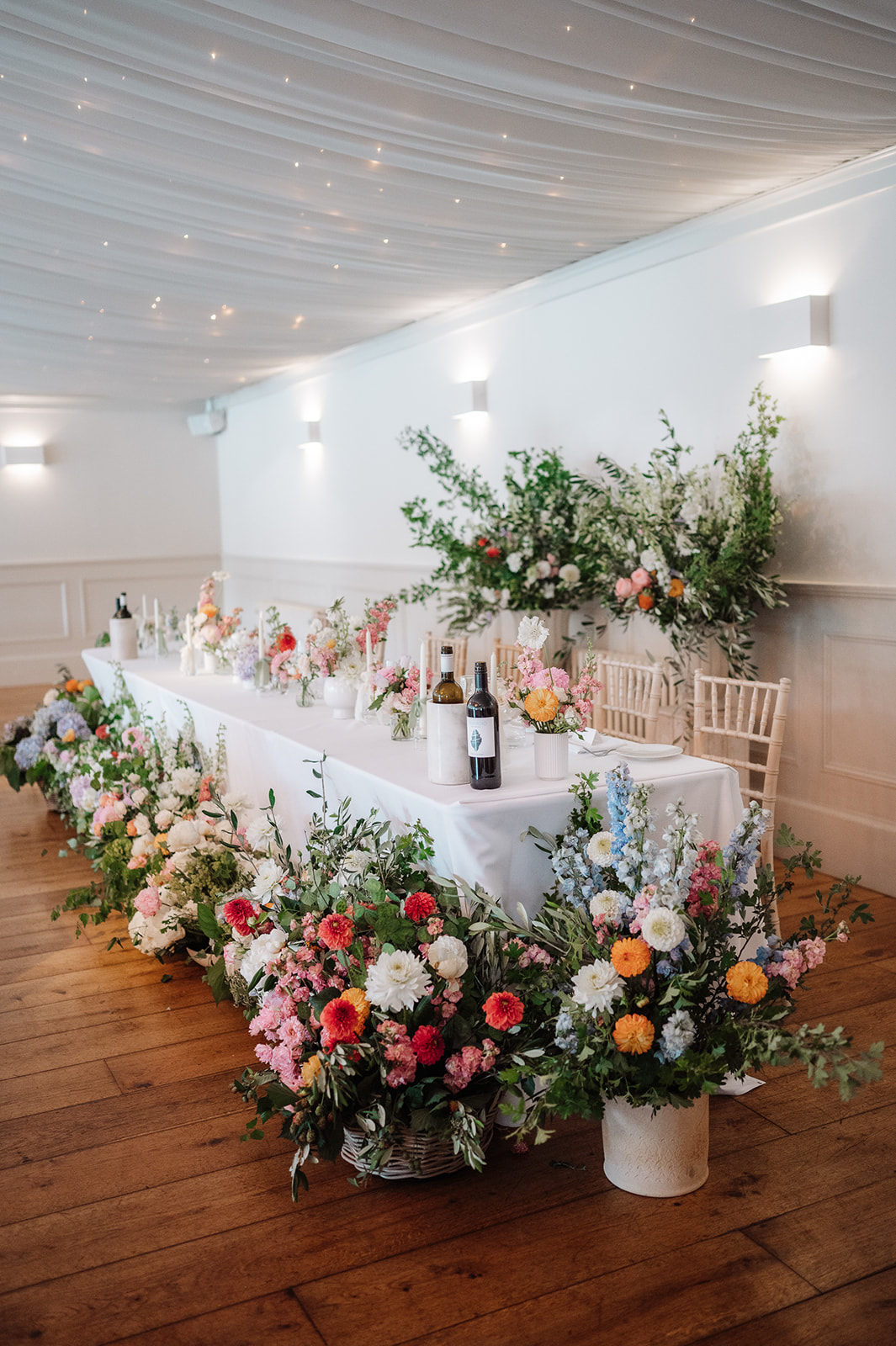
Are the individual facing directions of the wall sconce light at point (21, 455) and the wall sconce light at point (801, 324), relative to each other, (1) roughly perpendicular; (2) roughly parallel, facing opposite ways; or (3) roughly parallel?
roughly perpendicular

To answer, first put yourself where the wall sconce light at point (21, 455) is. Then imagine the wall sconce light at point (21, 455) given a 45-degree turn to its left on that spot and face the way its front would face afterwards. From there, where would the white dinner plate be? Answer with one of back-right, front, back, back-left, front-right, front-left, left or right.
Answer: front-right

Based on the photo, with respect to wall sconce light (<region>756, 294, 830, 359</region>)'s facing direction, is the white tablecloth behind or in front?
in front

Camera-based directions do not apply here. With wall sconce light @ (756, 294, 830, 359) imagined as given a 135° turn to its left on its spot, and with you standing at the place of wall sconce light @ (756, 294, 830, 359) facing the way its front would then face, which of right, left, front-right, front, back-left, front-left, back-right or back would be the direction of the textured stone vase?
right

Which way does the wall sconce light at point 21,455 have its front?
toward the camera

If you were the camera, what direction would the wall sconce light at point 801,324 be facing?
facing the viewer and to the left of the viewer

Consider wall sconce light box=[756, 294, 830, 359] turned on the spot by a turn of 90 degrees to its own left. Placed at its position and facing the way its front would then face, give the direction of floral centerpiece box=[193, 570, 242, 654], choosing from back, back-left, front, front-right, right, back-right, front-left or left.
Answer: back-right

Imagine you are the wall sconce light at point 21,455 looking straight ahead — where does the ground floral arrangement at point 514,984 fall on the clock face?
The ground floral arrangement is roughly at 12 o'clock from the wall sconce light.

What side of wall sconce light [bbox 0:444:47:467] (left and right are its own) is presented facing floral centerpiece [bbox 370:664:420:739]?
front

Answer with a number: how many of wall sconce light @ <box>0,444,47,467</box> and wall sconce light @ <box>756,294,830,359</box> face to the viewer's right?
0

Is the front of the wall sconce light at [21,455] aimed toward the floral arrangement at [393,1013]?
yes

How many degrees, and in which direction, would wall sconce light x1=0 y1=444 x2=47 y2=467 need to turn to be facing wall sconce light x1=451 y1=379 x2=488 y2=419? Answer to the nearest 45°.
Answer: approximately 45° to its left

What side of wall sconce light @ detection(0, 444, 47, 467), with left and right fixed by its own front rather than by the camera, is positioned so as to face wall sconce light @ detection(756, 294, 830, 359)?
front

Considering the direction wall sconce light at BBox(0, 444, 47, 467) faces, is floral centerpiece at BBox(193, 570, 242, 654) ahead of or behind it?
ahead

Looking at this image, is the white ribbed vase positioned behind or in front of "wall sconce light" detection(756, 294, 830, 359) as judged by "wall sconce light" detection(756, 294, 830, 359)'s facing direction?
in front
